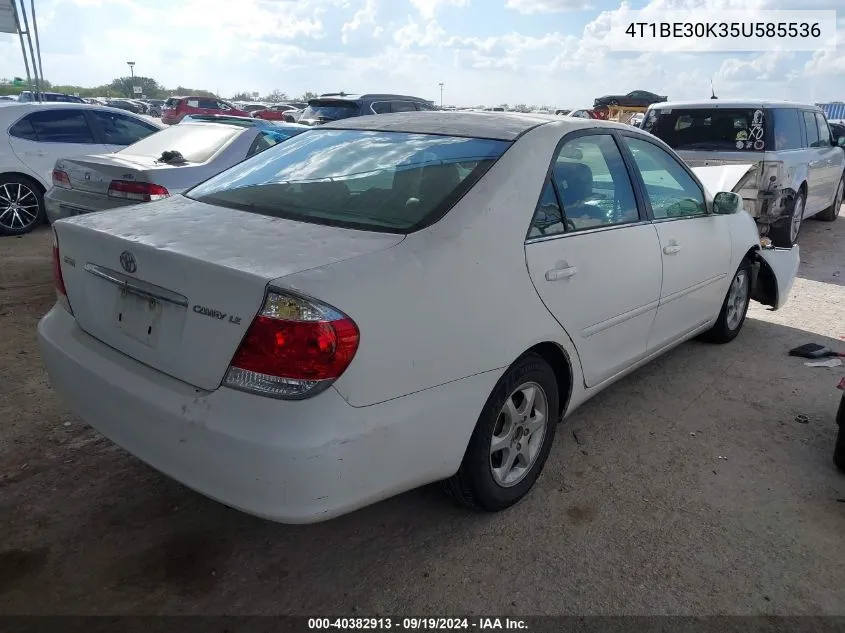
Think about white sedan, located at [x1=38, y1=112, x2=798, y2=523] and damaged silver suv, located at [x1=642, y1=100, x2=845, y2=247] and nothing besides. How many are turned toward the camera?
0

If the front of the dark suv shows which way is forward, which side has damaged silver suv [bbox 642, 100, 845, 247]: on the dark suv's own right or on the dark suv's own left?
on the dark suv's own right

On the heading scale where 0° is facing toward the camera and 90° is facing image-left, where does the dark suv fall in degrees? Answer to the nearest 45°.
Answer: approximately 225°

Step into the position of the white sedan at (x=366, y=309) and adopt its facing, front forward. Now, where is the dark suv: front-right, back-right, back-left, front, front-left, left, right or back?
front-left

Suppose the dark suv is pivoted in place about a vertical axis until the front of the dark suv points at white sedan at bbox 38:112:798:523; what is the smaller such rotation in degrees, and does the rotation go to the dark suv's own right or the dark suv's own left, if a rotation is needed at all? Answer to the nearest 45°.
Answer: approximately 135° to the dark suv's own right

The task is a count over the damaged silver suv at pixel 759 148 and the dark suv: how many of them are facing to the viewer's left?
0

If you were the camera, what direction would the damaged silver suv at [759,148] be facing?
facing away from the viewer and to the right of the viewer

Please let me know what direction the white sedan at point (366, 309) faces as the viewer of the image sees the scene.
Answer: facing away from the viewer and to the right of the viewer

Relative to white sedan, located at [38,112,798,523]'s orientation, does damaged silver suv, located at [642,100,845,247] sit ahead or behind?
ahead
